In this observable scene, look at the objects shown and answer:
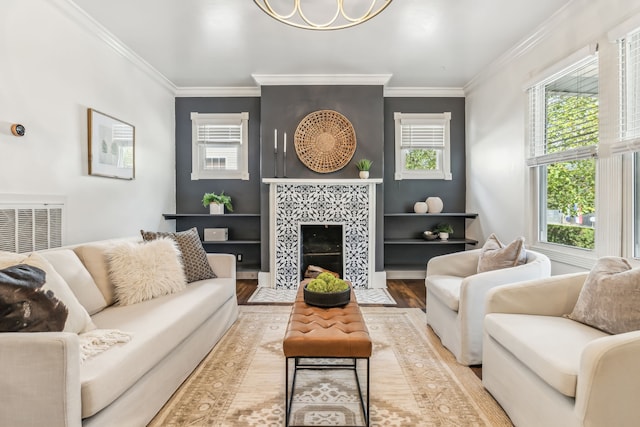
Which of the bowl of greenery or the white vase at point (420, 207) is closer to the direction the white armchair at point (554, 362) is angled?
the bowl of greenery

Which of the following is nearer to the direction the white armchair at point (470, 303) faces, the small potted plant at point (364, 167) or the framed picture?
the framed picture

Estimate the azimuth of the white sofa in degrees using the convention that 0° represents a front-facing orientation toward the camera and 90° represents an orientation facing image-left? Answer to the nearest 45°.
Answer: approximately 315°

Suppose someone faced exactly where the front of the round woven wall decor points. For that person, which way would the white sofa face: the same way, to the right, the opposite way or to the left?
to the left

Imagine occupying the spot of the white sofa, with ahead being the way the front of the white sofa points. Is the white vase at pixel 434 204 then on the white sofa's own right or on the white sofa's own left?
on the white sofa's own left

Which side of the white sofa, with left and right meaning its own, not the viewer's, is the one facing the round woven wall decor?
left

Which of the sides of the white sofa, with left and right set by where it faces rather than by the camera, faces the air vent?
back
